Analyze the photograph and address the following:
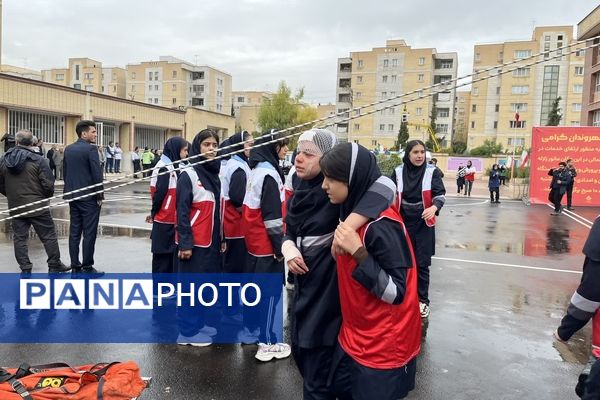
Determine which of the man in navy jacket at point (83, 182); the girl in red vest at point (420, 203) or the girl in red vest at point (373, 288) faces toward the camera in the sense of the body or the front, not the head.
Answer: the girl in red vest at point (420, 203)

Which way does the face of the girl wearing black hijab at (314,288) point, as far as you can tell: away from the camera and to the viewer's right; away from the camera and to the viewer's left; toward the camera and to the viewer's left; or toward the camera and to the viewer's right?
toward the camera and to the viewer's left

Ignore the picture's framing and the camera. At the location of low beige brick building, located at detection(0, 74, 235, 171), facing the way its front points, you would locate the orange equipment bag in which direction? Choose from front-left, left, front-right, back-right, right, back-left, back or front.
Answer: front-right

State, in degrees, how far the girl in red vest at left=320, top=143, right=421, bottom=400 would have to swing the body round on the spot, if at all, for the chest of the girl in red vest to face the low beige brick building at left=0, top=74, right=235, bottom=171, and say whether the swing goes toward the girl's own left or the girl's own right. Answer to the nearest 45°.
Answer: approximately 45° to the girl's own right

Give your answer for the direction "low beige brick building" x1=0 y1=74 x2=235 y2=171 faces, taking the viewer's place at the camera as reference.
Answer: facing the viewer and to the right of the viewer

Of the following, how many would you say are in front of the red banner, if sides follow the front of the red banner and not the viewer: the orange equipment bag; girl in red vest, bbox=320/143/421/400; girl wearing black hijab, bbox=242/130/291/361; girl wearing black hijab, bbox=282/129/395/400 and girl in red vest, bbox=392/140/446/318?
5

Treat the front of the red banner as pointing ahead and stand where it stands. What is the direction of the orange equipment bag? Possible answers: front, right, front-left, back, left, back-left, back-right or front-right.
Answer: front

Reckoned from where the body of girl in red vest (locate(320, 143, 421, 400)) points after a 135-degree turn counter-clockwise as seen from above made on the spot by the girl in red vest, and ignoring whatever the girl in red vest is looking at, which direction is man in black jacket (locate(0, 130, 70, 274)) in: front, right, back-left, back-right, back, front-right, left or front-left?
back

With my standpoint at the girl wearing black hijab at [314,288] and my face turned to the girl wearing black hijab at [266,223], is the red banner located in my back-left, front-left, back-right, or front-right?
front-right

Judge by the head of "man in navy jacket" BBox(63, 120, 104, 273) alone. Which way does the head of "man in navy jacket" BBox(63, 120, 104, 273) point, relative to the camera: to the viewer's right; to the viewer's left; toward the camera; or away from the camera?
to the viewer's right

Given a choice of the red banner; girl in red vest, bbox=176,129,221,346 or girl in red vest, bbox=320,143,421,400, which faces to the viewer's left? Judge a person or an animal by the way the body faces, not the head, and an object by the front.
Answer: girl in red vest, bbox=320,143,421,400

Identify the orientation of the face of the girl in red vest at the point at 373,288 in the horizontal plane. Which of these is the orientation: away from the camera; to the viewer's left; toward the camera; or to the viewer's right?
to the viewer's left

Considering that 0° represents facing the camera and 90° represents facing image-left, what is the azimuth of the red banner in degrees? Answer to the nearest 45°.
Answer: approximately 0°

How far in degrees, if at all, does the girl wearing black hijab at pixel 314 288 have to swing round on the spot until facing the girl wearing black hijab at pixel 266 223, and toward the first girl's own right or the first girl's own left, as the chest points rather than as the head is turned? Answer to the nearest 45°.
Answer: approximately 135° to the first girl's own right
